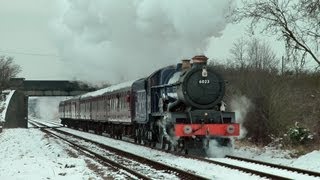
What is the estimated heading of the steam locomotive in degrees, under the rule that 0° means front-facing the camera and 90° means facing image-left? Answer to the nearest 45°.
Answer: approximately 315°
